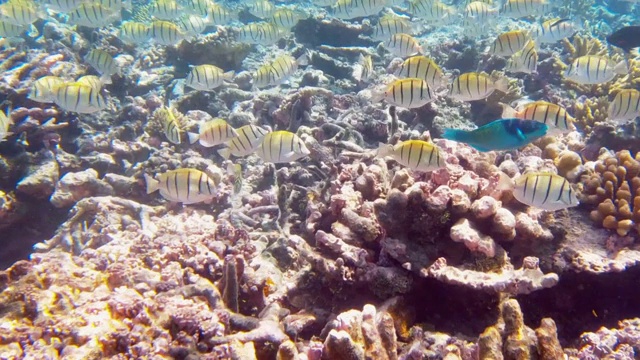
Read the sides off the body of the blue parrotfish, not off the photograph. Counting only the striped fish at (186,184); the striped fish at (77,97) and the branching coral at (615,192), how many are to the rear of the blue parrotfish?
2

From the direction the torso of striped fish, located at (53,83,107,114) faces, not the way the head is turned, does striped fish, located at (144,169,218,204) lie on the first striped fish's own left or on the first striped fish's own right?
on the first striped fish's own right

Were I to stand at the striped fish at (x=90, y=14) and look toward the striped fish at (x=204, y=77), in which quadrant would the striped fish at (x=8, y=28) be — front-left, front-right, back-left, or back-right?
back-right

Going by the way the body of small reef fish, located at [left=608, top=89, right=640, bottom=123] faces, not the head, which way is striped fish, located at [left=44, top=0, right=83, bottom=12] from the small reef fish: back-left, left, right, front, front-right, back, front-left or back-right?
front

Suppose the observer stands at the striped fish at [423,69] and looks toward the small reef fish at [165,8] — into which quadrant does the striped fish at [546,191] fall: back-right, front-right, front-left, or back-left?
back-left

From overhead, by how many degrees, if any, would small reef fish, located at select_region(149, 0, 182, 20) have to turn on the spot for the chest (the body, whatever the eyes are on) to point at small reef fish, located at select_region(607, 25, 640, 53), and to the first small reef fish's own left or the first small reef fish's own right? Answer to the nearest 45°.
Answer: approximately 135° to the first small reef fish's own left

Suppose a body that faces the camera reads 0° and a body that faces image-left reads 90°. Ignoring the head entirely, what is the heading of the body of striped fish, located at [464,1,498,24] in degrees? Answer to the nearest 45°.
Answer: approximately 90°

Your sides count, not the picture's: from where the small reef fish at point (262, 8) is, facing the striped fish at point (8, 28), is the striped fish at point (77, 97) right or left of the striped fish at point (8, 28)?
left

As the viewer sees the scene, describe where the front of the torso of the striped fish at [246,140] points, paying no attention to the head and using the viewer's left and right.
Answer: facing to the right of the viewer

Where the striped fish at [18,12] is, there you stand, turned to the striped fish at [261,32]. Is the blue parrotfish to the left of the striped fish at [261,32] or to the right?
right

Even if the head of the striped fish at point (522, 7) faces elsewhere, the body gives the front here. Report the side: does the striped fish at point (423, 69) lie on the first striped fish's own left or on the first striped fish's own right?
on the first striped fish's own left

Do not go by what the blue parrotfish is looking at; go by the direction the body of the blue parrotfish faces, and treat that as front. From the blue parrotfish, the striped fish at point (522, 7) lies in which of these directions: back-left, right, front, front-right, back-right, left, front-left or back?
left
